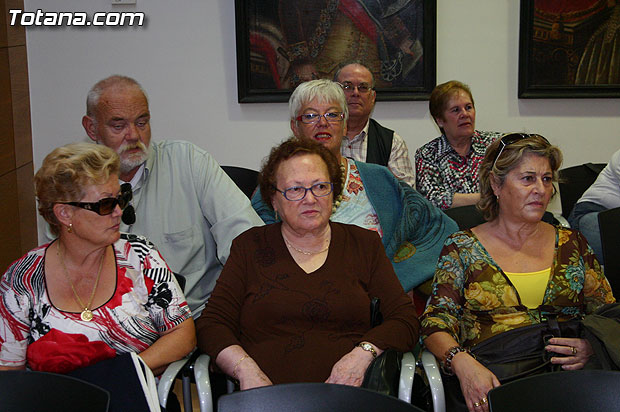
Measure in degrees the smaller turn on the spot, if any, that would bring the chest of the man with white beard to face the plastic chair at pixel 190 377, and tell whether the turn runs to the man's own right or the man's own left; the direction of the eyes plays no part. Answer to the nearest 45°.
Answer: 0° — they already face it

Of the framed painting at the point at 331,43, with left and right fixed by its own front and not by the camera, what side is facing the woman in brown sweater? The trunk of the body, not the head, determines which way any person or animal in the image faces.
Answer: front

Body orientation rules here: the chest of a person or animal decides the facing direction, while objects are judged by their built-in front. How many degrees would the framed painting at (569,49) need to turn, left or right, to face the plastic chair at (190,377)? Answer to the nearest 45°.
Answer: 0° — it already faces it

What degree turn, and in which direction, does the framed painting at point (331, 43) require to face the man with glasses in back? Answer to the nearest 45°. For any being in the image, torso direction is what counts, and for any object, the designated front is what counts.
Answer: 0° — it already faces them

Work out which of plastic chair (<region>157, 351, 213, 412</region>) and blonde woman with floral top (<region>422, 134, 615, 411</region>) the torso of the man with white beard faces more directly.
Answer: the plastic chair

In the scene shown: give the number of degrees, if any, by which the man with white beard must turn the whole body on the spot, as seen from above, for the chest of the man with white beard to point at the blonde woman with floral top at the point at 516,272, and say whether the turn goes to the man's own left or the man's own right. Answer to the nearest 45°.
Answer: approximately 45° to the man's own left

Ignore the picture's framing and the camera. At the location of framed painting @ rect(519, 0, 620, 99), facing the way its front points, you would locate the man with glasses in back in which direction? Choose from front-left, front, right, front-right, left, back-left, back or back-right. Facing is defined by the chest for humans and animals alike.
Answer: front-right

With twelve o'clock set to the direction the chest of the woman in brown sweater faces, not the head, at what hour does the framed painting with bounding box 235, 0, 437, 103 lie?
The framed painting is roughly at 6 o'clock from the woman in brown sweater.

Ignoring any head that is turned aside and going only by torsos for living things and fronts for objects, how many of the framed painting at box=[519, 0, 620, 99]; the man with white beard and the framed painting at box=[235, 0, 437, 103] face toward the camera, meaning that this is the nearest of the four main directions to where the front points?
3

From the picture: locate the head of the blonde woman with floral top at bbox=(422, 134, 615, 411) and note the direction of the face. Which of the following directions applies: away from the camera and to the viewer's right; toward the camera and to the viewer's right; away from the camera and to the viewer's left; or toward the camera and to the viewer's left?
toward the camera and to the viewer's right

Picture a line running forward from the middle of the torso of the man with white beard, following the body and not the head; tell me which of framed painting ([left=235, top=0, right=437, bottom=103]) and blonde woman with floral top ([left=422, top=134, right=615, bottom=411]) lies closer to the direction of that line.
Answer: the blonde woman with floral top

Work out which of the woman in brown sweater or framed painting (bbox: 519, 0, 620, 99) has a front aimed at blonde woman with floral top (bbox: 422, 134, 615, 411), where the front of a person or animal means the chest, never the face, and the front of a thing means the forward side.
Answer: the framed painting
